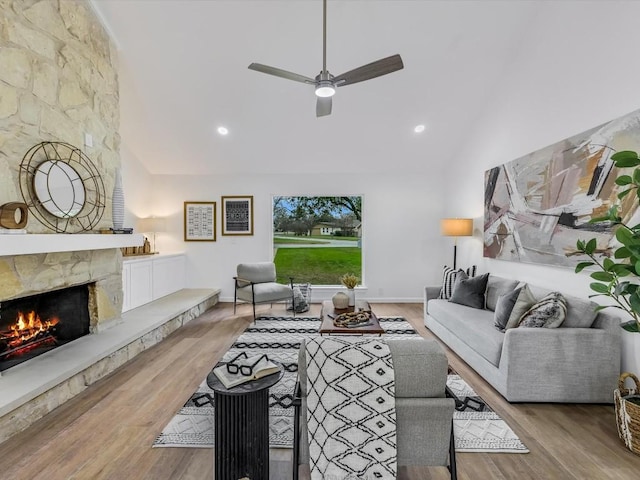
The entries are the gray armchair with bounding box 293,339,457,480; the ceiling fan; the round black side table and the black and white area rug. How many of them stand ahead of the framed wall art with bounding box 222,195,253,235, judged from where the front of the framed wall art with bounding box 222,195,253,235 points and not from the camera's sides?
4

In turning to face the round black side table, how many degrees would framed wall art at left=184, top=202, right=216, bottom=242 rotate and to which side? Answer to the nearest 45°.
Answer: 0° — it already faces it

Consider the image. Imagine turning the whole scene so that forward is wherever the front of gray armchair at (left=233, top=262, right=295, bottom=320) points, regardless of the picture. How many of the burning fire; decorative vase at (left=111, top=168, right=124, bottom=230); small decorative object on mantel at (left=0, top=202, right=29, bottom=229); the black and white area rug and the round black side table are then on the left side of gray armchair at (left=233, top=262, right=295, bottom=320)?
0

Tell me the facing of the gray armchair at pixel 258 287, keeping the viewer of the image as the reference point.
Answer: facing the viewer and to the right of the viewer

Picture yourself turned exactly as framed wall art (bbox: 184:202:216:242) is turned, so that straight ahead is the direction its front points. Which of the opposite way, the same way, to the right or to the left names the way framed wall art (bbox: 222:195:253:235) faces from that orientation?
the same way

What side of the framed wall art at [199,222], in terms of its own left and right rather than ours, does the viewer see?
front

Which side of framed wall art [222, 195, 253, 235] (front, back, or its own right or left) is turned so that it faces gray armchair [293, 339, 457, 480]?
front

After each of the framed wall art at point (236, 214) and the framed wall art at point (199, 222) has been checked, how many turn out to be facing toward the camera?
2

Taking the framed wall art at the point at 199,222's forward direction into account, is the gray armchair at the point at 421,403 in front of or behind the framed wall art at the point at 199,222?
in front

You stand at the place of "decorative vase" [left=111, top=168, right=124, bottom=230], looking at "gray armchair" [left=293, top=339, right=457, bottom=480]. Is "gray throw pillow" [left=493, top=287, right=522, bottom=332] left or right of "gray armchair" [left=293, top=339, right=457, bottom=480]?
left

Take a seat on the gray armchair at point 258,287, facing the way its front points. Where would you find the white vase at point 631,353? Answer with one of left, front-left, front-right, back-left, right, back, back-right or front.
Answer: front

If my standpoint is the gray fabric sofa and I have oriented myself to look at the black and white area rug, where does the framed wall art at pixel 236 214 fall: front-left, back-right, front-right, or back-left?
front-right

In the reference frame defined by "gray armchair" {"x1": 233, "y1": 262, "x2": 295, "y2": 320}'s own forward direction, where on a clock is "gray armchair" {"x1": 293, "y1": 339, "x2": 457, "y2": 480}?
"gray armchair" {"x1": 293, "y1": 339, "x2": 457, "y2": 480} is roughly at 1 o'clock from "gray armchair" {"x1": 233, "y1": 262, "x2": 295, "y2": 320}.

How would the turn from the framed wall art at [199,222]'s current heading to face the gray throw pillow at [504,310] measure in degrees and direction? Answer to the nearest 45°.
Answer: approximately 45° to its left
